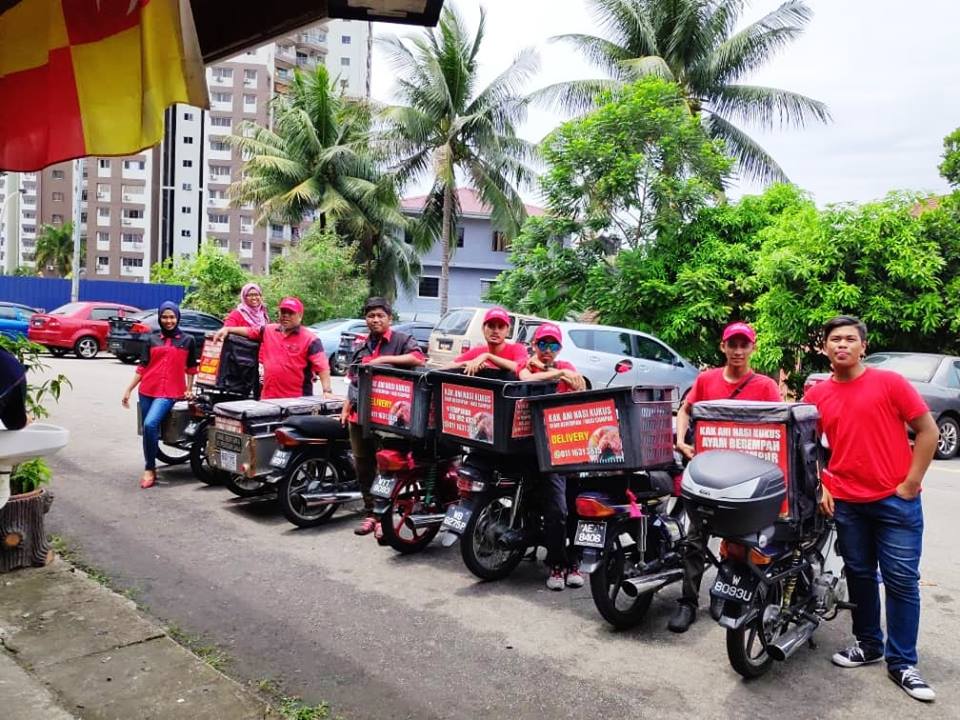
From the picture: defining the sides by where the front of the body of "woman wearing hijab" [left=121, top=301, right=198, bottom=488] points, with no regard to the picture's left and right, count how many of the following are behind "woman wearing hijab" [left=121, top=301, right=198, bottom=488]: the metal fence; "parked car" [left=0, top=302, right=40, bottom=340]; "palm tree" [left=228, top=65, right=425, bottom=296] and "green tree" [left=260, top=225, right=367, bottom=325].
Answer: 4

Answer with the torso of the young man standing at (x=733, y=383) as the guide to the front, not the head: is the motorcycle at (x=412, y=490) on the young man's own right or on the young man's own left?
on the young man's own right

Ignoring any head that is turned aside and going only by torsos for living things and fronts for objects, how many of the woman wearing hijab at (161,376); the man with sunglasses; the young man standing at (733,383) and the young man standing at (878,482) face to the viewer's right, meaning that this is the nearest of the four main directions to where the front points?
0

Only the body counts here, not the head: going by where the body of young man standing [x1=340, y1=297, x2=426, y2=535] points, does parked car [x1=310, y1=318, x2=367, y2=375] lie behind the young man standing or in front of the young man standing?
behind

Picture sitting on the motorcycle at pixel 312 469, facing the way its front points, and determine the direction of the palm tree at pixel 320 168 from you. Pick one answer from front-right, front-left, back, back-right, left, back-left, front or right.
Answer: front-left

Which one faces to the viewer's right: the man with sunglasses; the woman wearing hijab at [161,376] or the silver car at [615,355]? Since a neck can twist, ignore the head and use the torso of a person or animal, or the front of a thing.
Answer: the silver car

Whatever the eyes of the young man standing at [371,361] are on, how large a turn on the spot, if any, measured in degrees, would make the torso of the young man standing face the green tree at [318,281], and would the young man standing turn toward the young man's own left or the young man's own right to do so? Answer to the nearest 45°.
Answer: approximately 180°

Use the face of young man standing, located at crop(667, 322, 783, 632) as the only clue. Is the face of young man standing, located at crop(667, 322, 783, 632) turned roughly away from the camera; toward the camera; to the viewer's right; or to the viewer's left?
toward the camera

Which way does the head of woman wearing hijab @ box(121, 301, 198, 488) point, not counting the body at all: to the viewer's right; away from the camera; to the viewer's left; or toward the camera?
toward the camera

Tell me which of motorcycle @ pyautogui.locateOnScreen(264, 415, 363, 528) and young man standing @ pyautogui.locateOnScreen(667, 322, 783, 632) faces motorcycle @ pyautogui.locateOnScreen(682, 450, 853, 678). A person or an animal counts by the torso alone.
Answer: the young man standing

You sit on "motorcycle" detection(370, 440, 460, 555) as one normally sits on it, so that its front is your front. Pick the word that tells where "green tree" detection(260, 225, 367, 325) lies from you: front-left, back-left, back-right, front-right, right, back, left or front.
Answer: front-left

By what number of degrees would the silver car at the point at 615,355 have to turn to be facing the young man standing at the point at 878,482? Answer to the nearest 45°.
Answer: approximately 90° to its right

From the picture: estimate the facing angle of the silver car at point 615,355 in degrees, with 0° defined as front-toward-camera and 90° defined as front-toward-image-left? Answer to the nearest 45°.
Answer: approximately 270°

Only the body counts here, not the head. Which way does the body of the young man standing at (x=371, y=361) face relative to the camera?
toward the camera

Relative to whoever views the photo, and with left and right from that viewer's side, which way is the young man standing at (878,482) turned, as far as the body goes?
facing the viewer

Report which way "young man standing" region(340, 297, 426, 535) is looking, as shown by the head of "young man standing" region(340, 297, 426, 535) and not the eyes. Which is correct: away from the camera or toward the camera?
toward the camera

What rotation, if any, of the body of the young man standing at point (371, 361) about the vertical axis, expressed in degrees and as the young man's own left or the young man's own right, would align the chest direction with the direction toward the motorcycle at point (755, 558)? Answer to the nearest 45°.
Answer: approximately 45° to the young man's own left

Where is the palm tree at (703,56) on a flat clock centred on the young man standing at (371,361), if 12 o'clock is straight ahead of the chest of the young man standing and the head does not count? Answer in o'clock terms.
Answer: The palm tree is roughly at 7 o'clock from the young man standing.

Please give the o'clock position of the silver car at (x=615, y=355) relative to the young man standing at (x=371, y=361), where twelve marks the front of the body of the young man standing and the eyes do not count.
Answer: The silver car is roughly at 7 o'clock from the young man standing.

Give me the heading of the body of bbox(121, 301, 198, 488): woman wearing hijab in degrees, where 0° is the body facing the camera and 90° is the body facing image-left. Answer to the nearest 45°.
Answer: approximately 0°

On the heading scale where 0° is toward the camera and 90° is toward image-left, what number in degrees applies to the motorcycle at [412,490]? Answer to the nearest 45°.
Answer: approximately 225°
